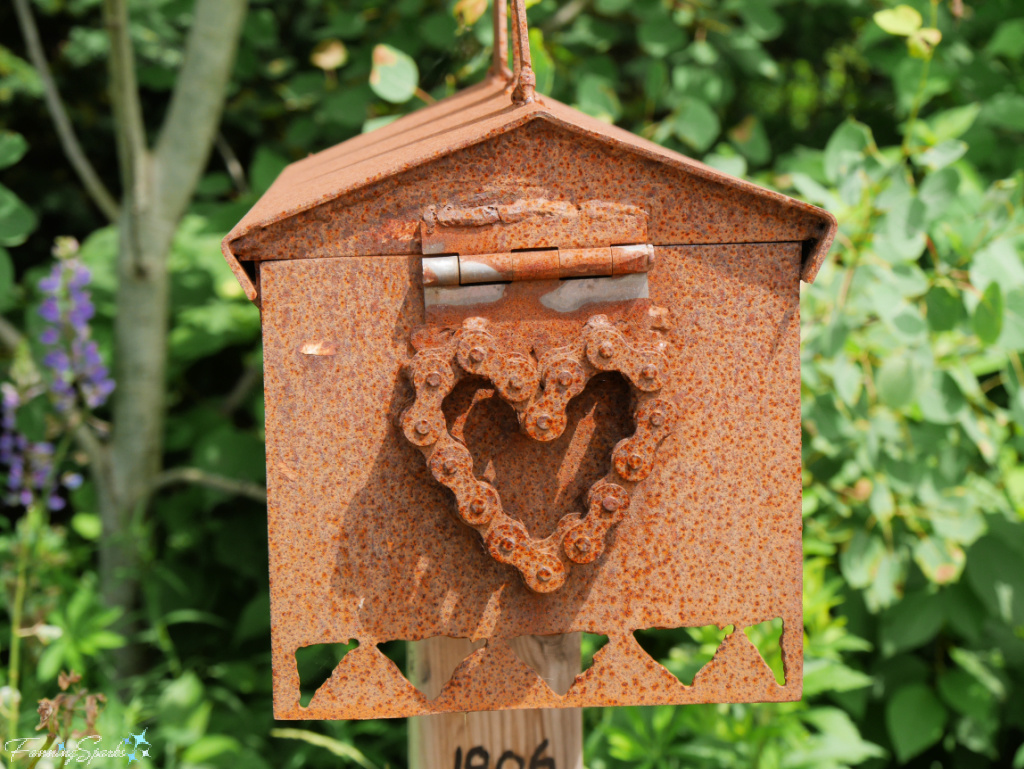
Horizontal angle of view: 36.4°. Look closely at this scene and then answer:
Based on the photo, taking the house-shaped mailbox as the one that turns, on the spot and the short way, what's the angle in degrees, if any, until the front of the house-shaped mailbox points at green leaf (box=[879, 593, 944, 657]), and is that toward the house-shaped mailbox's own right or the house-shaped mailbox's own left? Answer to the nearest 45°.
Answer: approximately 135° to the house-shaped mailbox's own left

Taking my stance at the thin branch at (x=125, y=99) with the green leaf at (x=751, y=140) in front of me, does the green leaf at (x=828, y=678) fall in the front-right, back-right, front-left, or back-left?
front-right

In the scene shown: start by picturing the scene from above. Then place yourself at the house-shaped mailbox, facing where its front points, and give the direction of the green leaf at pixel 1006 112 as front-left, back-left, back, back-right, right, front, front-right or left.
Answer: back-left

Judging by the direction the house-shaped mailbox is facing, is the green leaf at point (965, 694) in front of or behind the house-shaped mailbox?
behind

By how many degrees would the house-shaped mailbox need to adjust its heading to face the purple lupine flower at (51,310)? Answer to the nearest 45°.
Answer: approximately 135° to its right

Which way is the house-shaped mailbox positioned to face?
toward the camera
